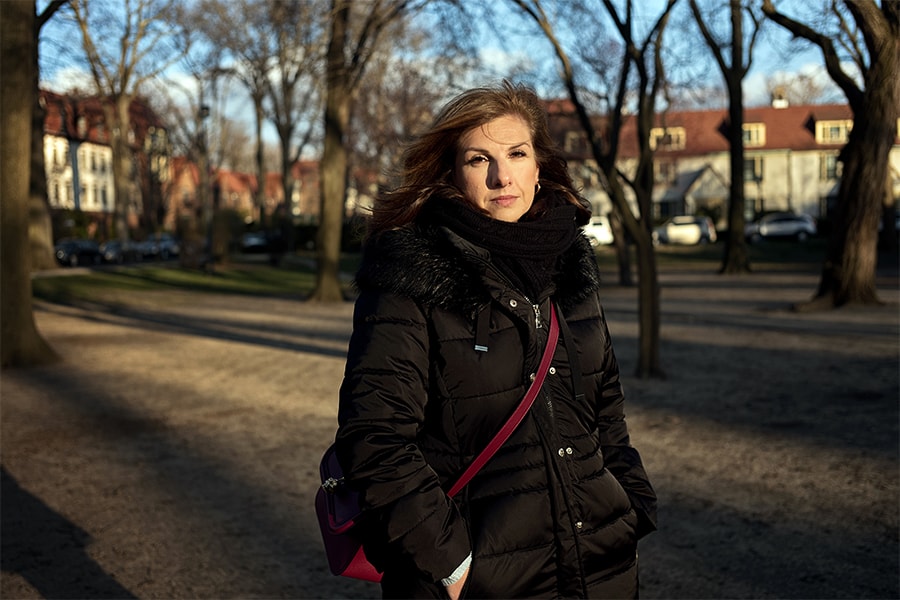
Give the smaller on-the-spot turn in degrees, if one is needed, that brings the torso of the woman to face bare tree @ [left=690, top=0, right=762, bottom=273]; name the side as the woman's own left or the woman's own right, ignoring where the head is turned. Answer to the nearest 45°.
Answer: approximately 135° to the woman's own left

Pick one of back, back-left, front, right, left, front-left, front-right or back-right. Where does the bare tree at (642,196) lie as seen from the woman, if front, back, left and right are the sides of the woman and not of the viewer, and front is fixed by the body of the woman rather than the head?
back-left

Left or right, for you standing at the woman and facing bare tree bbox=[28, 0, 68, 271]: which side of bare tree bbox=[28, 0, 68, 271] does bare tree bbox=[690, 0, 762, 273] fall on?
right

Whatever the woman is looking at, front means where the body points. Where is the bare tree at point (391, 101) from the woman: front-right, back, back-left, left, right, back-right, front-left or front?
back-left

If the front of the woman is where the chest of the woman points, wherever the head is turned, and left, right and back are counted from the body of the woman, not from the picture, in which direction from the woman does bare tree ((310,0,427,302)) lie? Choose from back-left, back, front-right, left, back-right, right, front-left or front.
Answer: back-left

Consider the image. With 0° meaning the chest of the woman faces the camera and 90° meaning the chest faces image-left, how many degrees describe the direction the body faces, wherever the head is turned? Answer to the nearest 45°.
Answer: approximately 315°
